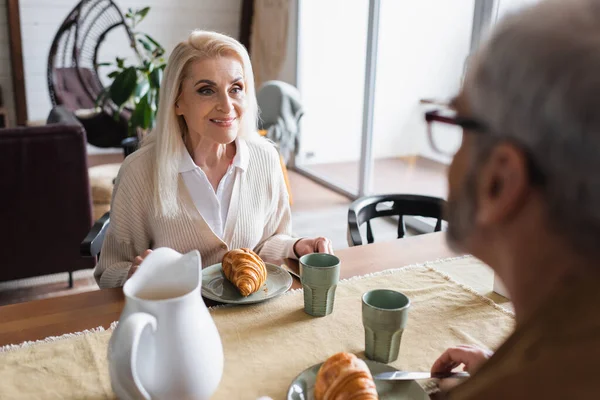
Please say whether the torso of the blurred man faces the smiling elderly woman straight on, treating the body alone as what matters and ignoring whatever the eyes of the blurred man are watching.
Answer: yes

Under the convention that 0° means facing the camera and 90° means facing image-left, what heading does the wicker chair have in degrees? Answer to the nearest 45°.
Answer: approximately 315°

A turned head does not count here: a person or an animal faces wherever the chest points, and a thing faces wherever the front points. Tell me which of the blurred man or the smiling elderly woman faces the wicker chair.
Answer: the blurred man

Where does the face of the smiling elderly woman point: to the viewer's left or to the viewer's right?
to the viewer's right

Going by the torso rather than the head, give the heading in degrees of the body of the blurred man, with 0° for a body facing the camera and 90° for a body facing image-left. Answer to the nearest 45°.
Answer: approximately 135°

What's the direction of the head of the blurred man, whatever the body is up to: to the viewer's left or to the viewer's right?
to the viewer's left

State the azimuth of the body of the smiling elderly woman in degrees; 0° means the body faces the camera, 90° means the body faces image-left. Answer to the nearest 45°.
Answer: approximately 315°
